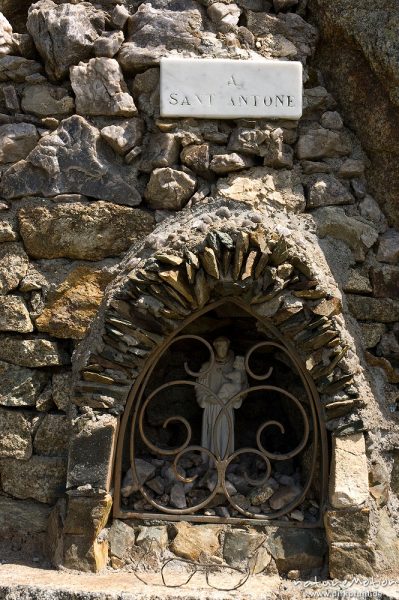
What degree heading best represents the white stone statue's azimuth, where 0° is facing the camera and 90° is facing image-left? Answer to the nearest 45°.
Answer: approximately 0°

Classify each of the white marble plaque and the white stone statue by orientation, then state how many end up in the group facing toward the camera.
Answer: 2
